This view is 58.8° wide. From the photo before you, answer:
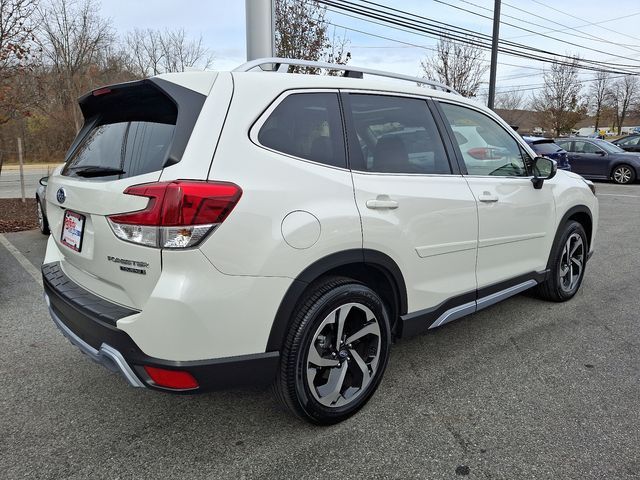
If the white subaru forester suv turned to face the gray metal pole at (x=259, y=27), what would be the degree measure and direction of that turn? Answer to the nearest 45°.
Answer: approximately 45° to its left

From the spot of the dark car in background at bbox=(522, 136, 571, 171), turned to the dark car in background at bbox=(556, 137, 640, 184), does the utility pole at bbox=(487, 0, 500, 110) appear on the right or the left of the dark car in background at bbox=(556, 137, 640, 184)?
left

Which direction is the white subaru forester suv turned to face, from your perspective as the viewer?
facing away from the viewer and to the right of the viewer

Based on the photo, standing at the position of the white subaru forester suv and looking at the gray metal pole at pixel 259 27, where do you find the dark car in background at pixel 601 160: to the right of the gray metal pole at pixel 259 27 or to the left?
right
